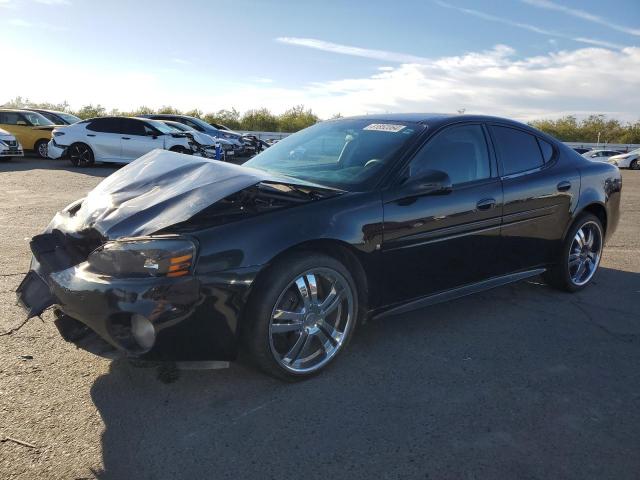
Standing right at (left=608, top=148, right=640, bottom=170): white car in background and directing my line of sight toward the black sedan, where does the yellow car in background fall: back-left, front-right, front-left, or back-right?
front-right

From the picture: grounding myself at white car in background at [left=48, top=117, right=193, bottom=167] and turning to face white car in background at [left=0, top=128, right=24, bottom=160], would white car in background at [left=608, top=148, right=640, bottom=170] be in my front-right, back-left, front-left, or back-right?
back-right

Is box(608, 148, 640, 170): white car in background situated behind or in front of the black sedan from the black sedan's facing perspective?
behind

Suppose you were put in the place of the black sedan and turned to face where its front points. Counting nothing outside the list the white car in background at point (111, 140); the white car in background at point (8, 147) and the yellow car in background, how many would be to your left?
0

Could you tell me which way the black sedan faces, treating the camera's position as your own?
facing the viewer and to the left of the viewer

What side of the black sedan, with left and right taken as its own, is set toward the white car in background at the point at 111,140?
right
